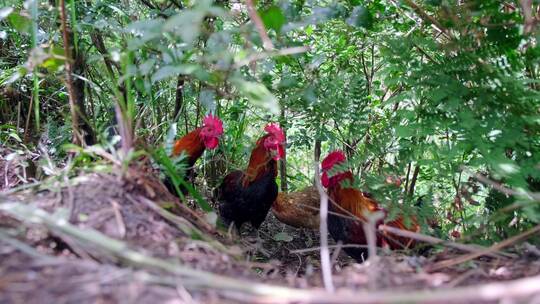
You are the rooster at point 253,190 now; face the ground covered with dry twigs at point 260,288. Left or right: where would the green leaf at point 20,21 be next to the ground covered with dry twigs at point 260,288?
right

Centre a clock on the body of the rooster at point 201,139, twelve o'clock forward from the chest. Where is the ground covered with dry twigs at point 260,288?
The ground covered with dry twigs is roughly at 3 o'clock from the rooster.

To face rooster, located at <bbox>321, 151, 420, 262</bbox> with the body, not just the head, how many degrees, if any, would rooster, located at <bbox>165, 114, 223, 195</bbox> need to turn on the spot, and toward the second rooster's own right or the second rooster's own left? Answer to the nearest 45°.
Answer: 0° — it already faces it

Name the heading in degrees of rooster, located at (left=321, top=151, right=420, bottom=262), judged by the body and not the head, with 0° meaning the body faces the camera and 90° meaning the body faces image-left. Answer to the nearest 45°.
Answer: approximately 90°

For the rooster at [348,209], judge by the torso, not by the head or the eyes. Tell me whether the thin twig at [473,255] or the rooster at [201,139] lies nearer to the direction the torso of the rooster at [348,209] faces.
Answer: the rooster

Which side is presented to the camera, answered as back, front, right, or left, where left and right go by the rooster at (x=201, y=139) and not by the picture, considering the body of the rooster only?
right

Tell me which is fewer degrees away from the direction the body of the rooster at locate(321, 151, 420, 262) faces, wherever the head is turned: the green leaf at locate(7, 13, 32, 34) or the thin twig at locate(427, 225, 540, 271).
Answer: the green leaf

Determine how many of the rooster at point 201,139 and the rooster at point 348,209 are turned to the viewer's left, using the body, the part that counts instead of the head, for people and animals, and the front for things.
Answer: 1

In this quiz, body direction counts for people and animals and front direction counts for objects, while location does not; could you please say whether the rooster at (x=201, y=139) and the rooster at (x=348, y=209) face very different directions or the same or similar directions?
very different directions
